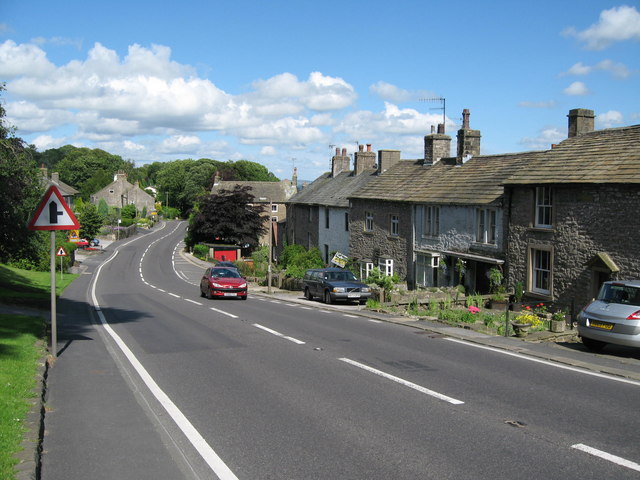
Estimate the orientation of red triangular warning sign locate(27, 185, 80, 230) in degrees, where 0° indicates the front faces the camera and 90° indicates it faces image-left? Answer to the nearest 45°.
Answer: approximately 0°

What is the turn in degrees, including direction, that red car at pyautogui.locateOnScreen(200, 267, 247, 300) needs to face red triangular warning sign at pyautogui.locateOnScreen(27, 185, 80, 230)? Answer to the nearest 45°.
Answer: approximately 45° to its right

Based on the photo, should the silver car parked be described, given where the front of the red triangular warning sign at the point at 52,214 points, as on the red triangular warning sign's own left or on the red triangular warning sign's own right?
on the red triangular warning sign's own left

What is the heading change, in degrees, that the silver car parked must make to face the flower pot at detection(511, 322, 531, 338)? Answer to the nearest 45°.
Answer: approximately 90° to its left

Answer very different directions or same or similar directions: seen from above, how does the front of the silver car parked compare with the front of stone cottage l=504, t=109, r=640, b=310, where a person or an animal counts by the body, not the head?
very different directions

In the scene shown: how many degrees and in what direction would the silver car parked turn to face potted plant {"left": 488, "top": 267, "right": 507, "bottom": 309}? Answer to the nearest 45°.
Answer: approximately 45° to its left

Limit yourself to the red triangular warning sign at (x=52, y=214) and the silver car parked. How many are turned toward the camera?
1

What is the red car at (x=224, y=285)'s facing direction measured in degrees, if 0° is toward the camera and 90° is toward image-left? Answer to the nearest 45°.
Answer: approximately 315°

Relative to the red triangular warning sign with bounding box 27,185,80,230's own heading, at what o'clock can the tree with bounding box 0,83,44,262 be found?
The tree is roughly at 6 o'clock from the red triangular warning sign.

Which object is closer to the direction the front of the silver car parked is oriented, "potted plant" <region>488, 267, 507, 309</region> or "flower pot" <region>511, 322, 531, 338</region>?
the potted plant
